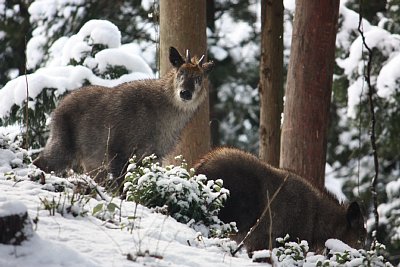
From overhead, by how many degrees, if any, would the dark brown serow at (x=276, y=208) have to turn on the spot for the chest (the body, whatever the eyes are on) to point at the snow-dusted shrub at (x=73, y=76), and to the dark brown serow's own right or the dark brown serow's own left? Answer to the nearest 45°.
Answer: approximately 135° to the dark brown serow's own left

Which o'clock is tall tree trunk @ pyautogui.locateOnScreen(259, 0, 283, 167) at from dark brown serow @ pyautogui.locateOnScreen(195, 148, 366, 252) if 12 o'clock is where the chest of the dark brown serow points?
The tall tree trunk is roughly at 9 o'clock from the dark brown serow.

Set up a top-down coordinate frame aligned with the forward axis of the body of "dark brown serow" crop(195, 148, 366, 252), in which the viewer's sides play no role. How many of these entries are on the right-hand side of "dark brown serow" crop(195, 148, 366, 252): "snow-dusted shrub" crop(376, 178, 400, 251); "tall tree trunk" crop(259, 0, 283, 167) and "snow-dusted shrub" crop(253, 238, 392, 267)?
1

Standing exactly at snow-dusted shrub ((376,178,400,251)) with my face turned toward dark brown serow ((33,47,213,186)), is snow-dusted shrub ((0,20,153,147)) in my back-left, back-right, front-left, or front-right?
front-right

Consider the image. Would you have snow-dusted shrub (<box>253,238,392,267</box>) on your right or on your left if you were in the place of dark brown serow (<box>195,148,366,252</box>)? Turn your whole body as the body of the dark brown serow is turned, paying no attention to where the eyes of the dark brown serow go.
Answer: on your right

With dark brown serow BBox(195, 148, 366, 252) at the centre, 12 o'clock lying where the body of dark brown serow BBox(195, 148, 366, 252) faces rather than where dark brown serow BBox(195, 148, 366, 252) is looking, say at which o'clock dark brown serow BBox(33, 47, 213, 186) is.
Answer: dark brown serow BBox(33, 47, 213, 186) is roughly at 7 o'clock from dark brown serow BBox(195, 148, 366, 252).

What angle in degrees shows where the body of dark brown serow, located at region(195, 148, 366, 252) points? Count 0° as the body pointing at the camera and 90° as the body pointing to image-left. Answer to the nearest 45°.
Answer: approximately 270°

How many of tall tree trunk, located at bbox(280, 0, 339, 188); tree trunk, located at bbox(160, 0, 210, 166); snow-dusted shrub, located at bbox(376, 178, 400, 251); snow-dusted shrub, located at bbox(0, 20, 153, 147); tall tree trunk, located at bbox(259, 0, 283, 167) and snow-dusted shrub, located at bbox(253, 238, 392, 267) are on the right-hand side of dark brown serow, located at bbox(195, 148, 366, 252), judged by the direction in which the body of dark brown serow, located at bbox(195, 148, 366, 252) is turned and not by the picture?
1

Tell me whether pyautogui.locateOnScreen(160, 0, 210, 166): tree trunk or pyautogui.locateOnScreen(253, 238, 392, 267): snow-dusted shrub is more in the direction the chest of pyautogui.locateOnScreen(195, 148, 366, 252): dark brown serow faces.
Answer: the snow-dusted shrub

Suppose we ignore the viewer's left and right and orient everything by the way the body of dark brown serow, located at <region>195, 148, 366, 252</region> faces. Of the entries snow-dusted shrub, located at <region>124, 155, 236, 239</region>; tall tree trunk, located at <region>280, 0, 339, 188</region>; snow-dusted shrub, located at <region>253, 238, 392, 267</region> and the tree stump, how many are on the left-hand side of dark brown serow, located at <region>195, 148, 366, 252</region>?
1

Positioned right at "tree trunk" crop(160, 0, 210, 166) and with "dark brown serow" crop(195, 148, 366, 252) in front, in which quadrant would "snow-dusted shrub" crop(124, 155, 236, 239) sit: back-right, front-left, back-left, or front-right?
front-right

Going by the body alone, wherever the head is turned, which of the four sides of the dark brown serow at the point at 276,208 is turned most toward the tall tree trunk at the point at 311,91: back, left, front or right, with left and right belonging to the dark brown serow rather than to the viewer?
left
